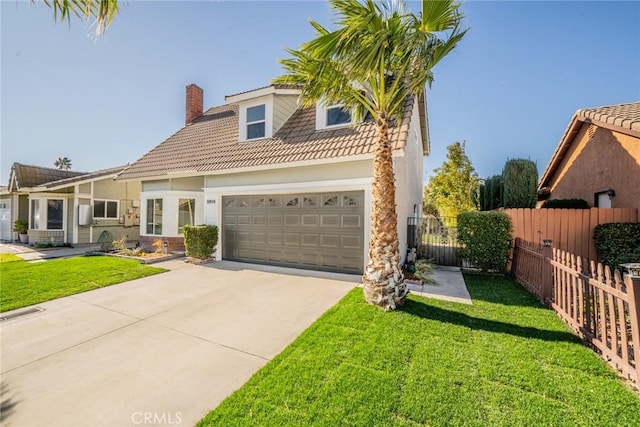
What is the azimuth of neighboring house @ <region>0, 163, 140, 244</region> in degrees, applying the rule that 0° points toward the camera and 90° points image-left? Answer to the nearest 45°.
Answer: approximately 45°

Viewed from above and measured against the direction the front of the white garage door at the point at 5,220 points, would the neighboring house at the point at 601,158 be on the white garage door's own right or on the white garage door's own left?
on the white garage door's own left

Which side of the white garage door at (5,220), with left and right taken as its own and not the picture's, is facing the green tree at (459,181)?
left

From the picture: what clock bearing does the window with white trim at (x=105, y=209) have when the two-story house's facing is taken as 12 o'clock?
The window with white trim is roughly at 3 o'clock from the two-story house.

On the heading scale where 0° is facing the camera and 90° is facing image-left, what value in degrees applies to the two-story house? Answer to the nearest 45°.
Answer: approximately 45°

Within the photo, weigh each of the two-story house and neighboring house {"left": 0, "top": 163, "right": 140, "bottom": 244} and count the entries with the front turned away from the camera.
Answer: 0

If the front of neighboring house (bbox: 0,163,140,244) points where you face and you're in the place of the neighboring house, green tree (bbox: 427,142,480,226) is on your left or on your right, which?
on your left

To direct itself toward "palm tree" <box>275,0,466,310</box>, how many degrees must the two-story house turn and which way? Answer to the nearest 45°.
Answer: approximately 45° to its left
